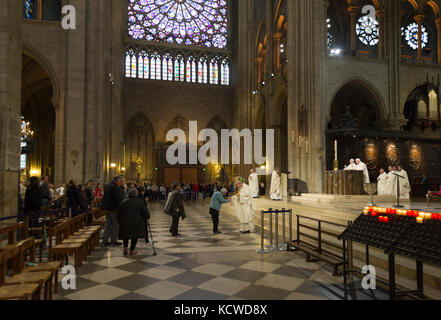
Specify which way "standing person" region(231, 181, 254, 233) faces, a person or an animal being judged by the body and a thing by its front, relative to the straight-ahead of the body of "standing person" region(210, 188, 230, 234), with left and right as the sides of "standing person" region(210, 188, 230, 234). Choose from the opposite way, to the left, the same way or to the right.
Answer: the opposite way

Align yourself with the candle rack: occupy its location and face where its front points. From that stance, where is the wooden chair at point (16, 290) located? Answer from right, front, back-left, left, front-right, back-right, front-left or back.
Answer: front

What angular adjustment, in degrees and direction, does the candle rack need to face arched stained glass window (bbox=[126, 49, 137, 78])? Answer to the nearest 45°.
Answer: approximately 90° to its right

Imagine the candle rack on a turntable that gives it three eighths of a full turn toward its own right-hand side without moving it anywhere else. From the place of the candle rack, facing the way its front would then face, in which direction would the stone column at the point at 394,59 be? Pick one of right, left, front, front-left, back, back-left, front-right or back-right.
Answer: front

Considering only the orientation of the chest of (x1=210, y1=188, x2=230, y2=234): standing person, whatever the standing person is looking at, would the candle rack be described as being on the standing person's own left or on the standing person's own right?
on the standing person's own right

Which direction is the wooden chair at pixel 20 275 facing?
to the viewer's right
